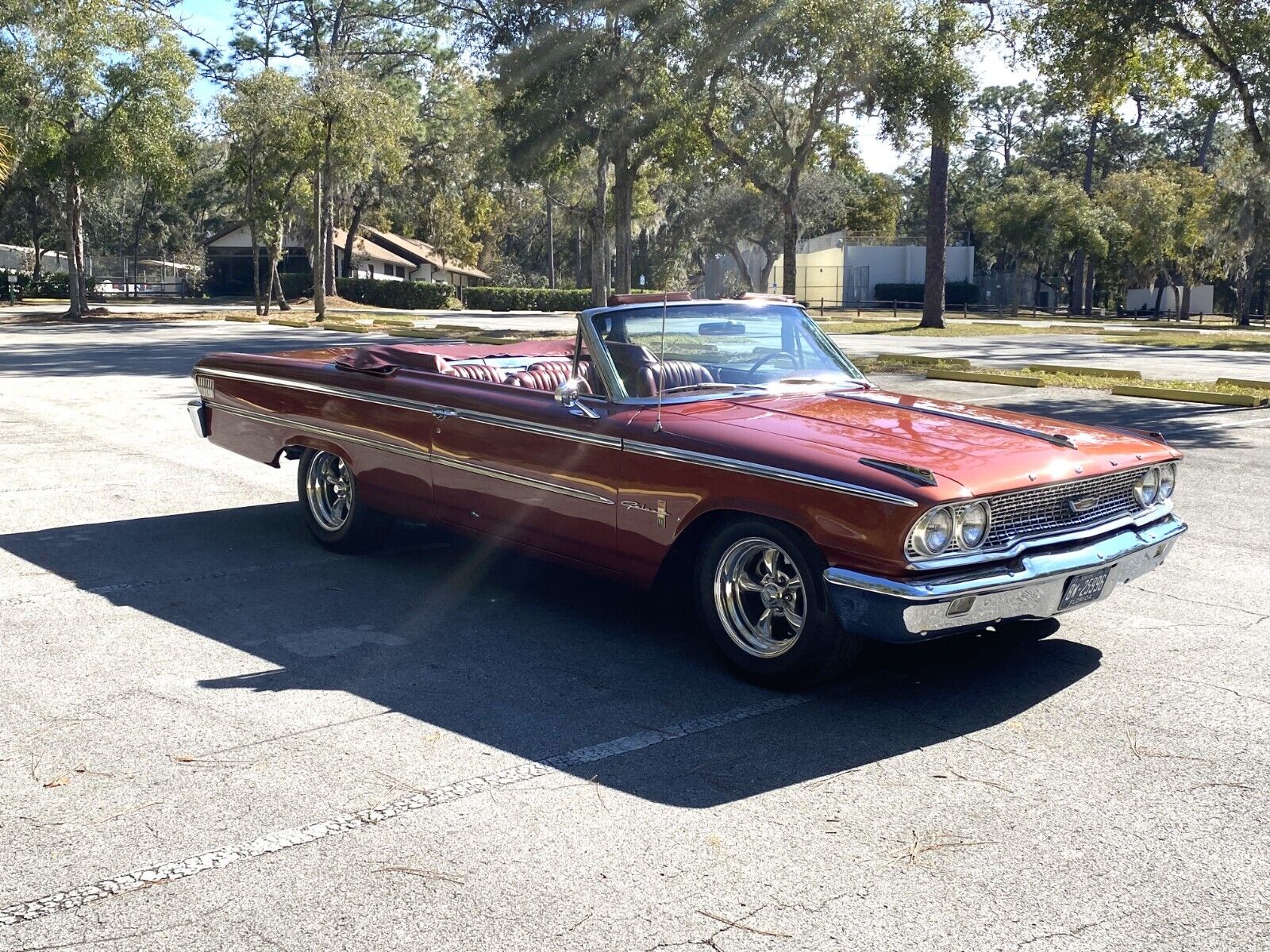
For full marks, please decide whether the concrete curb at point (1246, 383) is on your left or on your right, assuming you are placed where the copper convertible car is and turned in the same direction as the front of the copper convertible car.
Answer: on your left

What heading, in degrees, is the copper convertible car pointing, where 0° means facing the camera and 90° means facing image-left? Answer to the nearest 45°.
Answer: approximately 315°

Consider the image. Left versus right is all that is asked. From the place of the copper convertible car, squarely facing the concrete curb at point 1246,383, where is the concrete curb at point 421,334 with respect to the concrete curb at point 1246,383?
left

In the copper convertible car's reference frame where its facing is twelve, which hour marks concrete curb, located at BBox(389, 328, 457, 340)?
The concrete curb is roughly at 7 o'clock from the copper convertible car.
